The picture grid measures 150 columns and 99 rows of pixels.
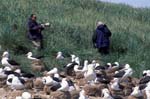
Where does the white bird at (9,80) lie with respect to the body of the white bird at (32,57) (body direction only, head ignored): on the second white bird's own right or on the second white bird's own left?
on the second white bird's own left

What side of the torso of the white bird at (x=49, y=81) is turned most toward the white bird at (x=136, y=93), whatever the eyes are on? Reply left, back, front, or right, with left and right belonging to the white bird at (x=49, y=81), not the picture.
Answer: back

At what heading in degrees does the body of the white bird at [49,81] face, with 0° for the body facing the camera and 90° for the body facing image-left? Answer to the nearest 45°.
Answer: approximately 90°

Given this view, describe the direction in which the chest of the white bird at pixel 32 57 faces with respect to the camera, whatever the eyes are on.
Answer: to the viewer's left

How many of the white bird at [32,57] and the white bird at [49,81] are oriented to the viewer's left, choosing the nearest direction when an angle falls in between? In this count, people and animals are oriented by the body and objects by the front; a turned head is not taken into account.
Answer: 2

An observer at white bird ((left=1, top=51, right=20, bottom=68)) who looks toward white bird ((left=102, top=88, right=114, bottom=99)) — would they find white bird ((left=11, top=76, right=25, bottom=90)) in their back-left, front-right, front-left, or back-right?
front-right
